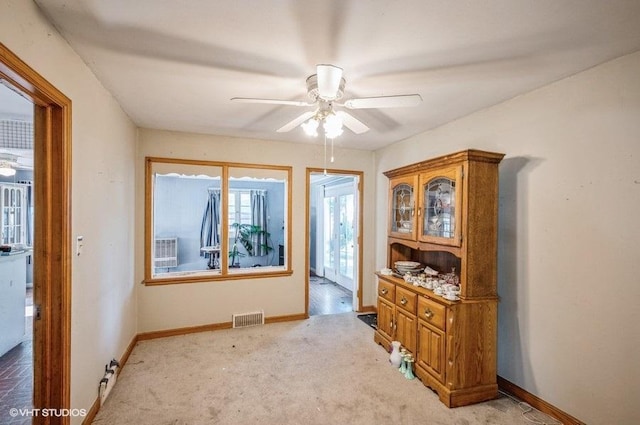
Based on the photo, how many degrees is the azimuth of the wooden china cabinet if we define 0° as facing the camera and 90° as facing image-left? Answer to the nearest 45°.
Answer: approximately 45°

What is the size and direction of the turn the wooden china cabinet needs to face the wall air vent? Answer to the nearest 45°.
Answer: approximately 45° to its right

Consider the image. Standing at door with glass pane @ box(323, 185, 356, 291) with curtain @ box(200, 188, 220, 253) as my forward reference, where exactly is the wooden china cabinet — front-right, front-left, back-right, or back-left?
back-left

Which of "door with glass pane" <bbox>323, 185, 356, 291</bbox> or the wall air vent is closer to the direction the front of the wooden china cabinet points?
the wall air vent

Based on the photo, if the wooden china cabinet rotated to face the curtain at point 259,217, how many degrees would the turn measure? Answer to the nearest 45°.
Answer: approximately 90° to its right
